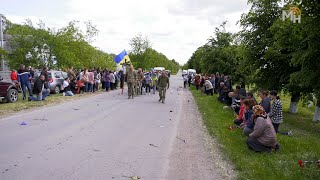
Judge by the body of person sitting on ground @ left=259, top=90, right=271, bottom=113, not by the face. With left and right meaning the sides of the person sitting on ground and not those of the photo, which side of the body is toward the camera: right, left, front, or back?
left

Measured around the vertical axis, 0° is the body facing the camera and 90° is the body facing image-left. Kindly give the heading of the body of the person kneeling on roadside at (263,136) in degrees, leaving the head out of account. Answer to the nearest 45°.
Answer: approximately 135°

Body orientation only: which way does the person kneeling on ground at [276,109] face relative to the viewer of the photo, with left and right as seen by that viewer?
facing to the left of the viewer

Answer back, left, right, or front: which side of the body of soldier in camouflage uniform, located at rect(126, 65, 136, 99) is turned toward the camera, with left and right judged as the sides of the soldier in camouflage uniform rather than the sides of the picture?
front

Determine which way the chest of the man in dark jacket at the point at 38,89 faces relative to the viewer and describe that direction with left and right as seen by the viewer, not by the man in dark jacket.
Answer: facing to the right of the viewer

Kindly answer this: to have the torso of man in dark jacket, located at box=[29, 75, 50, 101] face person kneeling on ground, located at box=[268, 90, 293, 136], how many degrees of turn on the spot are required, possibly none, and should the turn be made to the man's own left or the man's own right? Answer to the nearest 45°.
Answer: approximately 45° to the man's own right

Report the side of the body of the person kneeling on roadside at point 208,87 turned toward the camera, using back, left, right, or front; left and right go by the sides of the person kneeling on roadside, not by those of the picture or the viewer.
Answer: left
